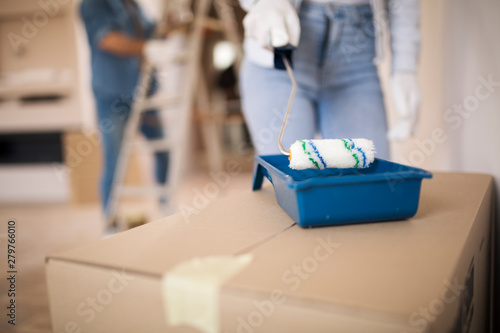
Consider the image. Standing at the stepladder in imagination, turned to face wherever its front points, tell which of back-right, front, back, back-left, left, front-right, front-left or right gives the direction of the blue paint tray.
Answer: front-left

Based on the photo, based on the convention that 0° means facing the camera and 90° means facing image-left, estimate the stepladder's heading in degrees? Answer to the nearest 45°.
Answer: approximately 45°

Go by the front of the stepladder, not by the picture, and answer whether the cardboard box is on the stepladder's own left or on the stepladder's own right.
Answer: on the stepladder's own left
